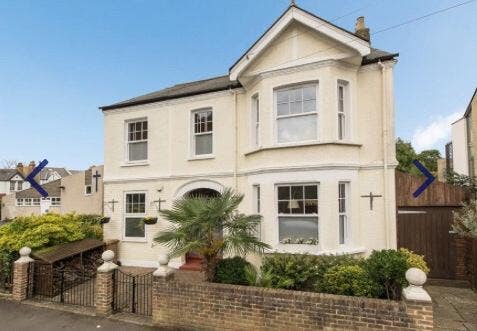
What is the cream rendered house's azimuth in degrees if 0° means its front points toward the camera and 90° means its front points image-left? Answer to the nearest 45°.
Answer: approximately 0°

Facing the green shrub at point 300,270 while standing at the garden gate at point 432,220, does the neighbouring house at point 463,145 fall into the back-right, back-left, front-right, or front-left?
back-right

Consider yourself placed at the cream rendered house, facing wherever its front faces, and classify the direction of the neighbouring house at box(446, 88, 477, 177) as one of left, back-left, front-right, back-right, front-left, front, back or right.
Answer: back-left

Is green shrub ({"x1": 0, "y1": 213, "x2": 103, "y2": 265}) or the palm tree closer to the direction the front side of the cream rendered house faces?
the palm tree

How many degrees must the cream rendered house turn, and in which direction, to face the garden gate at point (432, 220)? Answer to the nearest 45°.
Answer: approximately 90° to its left

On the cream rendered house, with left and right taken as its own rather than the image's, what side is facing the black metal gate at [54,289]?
front

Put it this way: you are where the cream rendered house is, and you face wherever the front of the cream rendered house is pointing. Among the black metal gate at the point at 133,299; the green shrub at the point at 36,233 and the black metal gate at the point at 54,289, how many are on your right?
3
